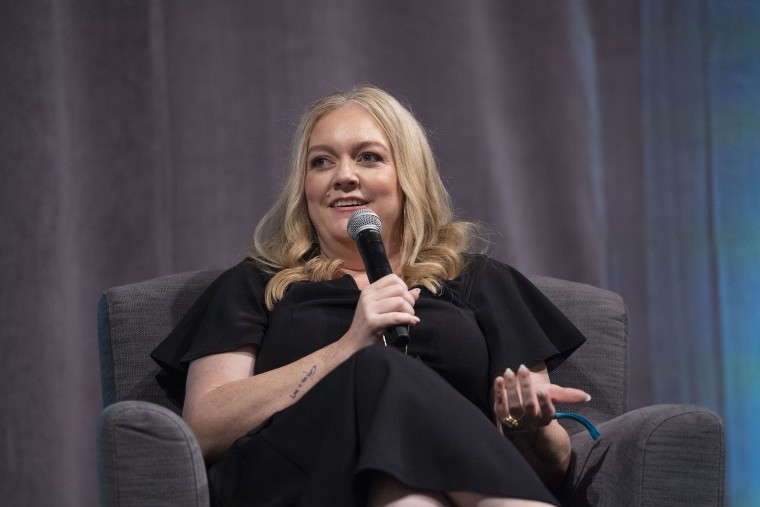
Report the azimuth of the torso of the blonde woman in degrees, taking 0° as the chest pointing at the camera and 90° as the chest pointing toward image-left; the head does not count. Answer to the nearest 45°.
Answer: approximately 0°

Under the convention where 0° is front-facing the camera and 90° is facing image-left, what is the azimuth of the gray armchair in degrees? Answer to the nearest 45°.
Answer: approximately 0°
